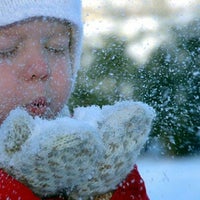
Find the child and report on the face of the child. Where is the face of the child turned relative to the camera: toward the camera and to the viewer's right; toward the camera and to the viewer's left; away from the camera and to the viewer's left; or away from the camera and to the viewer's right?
toward the camera and to the viewer's right

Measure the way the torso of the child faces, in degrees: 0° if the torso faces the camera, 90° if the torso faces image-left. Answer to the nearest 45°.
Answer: approximately 0°

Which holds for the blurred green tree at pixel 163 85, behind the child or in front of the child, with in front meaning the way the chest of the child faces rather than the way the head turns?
behind
